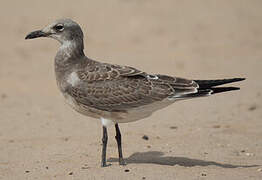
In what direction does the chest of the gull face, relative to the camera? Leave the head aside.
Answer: to the viewer's left
